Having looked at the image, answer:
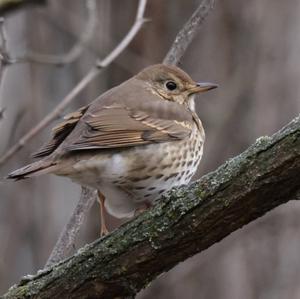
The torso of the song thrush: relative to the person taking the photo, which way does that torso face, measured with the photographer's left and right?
facing to the right of the viewer
